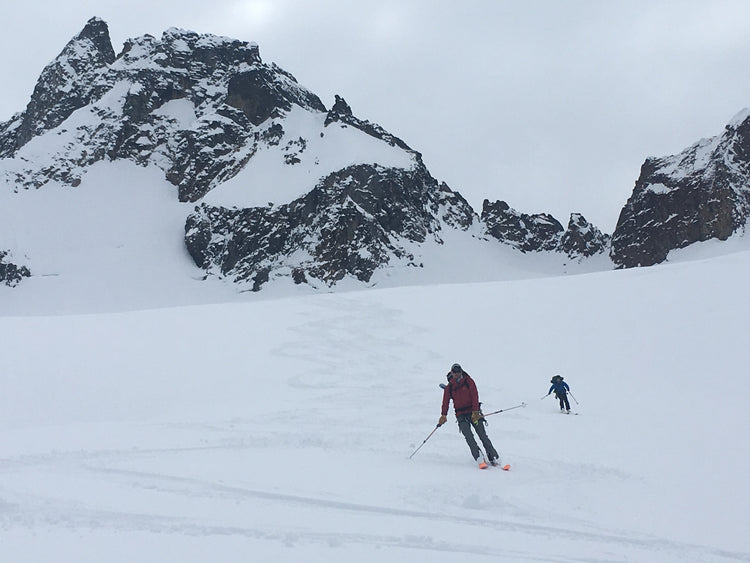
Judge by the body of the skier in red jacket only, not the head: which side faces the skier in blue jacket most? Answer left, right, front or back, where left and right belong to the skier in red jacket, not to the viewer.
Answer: back

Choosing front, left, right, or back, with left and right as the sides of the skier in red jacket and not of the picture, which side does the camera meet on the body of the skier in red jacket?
front

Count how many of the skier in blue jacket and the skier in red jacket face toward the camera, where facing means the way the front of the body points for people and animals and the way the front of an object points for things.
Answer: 2

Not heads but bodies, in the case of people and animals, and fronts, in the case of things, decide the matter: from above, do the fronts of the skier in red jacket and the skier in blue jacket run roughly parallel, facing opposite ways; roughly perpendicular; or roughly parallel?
roughly parallel

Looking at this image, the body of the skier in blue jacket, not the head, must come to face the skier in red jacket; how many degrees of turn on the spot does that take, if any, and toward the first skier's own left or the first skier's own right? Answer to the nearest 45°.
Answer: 0° — they already face them

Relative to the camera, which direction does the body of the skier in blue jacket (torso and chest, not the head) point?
toward the camera
